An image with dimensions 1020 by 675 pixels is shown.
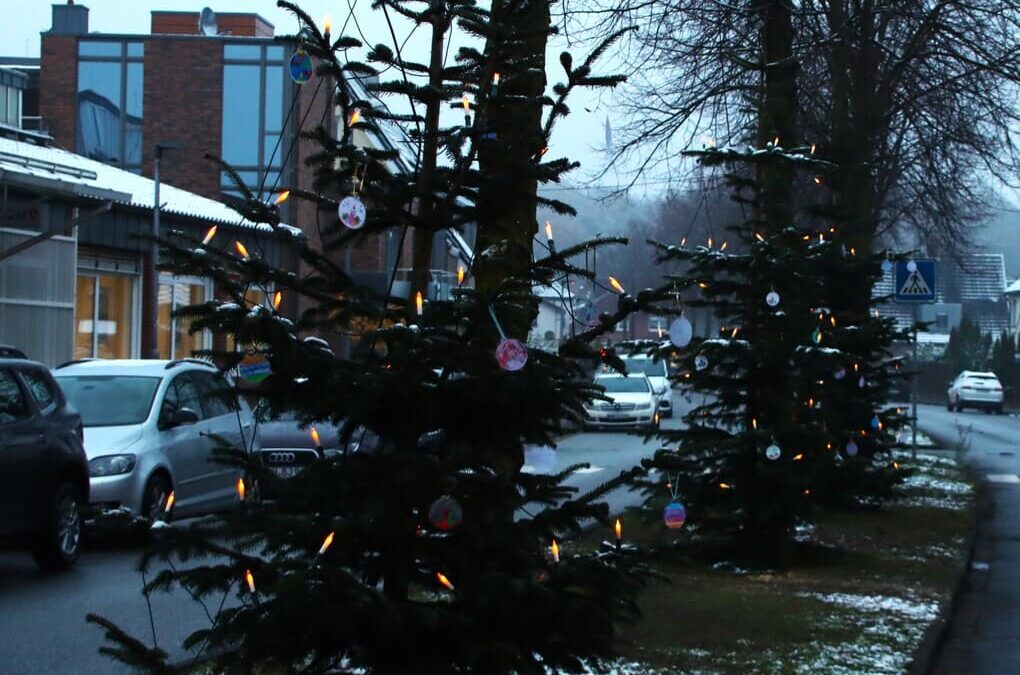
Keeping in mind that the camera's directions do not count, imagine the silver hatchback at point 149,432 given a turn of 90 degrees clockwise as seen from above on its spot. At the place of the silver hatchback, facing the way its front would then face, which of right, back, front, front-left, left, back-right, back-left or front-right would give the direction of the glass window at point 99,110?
front-right

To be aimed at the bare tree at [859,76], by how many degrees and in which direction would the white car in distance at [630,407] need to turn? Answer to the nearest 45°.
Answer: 0° — it already faces it

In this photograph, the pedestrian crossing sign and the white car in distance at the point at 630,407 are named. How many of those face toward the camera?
2

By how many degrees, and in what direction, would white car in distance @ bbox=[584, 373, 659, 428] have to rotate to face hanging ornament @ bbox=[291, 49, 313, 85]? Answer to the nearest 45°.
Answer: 0° — it already faces it

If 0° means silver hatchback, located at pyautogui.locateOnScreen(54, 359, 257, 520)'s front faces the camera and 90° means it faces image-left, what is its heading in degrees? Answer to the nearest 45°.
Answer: approximately 45°

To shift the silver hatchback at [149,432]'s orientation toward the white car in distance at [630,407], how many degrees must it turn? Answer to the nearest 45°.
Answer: approximately 180°

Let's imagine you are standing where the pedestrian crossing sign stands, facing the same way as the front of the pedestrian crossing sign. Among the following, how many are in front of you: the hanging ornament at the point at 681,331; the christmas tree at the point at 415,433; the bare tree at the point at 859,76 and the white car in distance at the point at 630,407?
3
